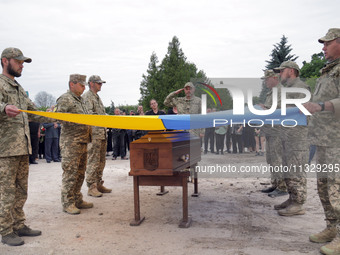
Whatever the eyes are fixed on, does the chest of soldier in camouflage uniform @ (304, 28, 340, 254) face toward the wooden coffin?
yes

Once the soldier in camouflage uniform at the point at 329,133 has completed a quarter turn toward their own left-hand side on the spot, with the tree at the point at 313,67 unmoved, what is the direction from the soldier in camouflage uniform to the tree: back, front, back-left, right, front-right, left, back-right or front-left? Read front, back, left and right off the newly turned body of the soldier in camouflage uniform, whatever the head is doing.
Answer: back

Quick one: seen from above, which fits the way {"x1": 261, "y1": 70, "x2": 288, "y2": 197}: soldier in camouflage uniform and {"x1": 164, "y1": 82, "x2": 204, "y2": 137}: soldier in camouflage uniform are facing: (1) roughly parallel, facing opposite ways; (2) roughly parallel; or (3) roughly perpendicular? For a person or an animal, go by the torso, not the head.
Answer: roughly perpendicular

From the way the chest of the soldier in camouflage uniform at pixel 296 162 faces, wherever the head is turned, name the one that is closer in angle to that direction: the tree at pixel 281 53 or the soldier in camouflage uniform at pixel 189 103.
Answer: the soldier in camouflage uniform

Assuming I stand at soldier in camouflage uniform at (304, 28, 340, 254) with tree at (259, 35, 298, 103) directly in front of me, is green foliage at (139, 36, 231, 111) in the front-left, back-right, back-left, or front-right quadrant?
front-left

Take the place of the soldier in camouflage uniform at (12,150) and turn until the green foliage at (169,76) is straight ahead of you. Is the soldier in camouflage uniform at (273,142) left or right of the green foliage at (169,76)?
right

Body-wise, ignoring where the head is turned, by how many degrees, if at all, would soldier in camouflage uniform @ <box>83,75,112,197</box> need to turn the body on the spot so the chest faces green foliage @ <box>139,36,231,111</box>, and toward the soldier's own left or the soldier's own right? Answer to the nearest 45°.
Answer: approximately 90° to the soldier's own left

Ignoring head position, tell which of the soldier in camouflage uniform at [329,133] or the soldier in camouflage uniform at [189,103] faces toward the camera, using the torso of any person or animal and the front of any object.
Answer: the soldier in camouflage uniform at [189,103]

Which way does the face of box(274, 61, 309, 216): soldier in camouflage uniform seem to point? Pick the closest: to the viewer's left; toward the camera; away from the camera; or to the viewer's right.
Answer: to the viewer's left

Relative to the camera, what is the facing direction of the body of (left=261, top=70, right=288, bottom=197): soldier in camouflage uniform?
to the viewer's left

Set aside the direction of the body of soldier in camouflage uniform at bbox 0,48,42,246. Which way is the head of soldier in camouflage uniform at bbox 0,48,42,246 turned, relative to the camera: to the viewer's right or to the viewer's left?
to the viewer's right

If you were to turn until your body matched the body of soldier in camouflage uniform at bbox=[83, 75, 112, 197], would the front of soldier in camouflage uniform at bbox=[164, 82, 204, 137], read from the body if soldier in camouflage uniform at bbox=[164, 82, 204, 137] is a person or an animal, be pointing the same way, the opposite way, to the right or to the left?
to the right

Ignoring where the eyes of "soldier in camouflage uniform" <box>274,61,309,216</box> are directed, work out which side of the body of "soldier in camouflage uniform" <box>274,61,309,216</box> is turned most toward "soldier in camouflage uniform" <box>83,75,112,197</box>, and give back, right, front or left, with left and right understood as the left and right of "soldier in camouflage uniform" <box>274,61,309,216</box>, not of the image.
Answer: front

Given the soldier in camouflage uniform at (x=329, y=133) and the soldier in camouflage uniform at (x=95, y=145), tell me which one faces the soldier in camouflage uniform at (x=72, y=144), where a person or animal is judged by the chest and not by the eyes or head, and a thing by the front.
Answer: the soldier in camouflage uniform at (x=329, y=133)

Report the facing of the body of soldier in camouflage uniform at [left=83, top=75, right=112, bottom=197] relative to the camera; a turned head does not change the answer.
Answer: to the viewer's right

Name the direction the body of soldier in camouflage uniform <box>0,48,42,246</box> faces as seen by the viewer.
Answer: to the viewer's right

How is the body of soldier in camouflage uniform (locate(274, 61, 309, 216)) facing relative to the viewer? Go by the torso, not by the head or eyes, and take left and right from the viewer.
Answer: facing to the left of the viewer

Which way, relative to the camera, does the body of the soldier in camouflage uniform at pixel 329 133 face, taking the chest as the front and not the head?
to the viewer's left

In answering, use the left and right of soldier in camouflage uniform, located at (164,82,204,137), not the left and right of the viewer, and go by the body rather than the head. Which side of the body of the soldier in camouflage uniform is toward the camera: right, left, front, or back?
front

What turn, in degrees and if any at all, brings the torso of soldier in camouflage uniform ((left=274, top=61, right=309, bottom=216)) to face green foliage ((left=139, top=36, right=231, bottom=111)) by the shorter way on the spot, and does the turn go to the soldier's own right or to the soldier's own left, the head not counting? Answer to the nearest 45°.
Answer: approximately 45° to the soldier's own right
